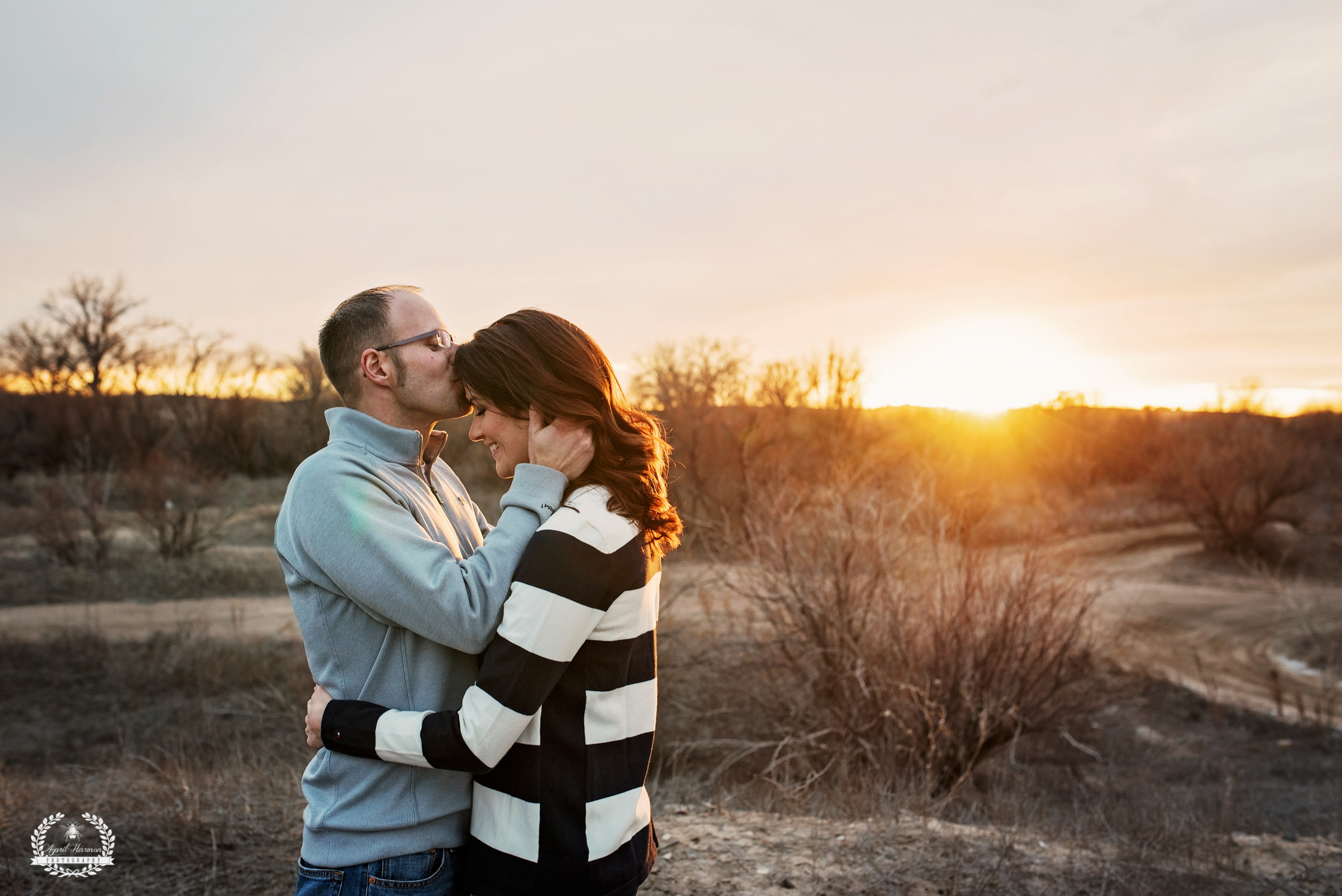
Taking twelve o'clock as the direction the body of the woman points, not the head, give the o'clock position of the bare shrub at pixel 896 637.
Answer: The bare shrub is roughly at 4 o'clock from the woman.

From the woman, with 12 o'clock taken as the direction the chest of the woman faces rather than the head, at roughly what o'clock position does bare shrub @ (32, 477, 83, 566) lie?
The bare shrub is roughly at 2 o'clock from the woman.

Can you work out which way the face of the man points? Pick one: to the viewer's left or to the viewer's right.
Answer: to the viewer's right

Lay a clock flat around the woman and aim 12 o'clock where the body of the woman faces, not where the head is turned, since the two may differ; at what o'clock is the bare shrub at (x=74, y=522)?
The bare shrub is roughly at 2 o'clock from the woman.

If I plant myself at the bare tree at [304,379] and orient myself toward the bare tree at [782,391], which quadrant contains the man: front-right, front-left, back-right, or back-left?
front-right

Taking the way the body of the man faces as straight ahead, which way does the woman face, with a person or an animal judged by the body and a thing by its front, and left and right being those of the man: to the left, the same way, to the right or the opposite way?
the opposite way

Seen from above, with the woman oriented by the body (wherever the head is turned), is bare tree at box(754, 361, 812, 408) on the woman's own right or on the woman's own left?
on the woman's own right

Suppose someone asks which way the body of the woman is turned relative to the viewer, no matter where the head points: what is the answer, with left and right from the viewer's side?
facing to the left of the viewer

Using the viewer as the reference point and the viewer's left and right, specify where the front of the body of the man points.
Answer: facing to the right of the viewer

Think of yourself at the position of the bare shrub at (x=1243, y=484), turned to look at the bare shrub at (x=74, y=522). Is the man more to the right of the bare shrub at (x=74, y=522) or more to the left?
left

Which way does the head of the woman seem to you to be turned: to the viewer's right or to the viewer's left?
to the viewer's left

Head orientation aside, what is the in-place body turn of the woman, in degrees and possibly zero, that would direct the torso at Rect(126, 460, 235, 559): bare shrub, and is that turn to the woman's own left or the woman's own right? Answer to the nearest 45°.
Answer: approximately 90° to the woman's own right
